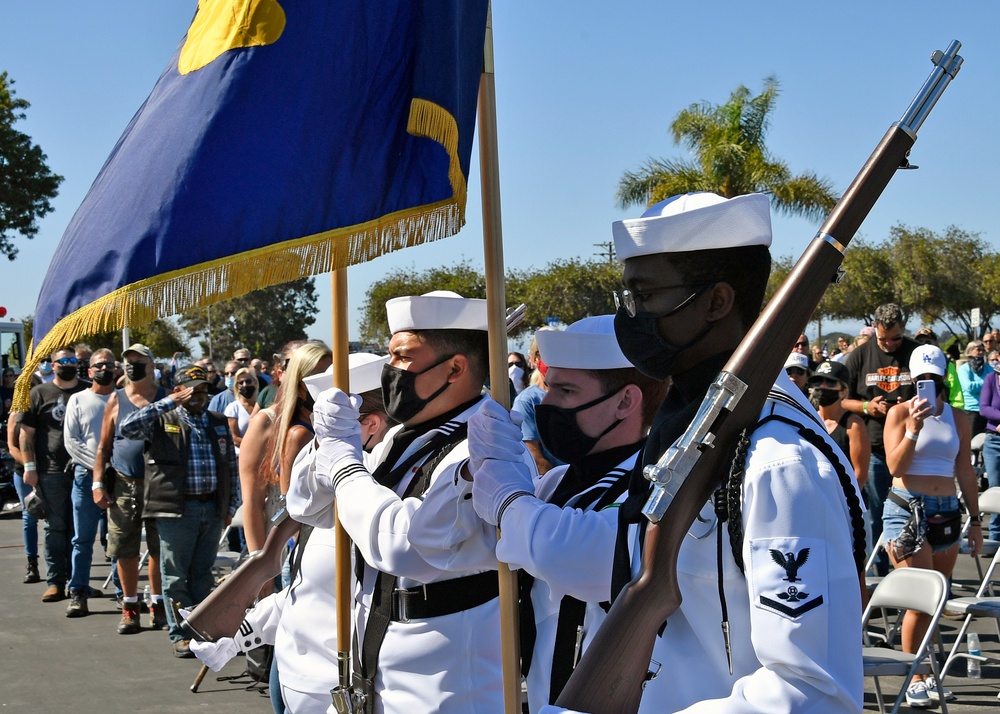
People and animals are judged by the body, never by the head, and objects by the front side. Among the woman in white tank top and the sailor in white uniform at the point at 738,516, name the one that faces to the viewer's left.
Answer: the sailor in white uniform

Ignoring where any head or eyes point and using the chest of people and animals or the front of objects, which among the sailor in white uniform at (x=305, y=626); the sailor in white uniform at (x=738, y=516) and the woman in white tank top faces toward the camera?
the woman in white tank top

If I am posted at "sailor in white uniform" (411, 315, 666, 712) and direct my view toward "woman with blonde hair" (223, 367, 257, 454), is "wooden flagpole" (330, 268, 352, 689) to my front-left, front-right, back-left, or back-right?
front-left

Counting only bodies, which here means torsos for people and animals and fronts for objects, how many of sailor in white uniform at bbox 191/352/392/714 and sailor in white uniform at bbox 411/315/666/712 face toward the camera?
0

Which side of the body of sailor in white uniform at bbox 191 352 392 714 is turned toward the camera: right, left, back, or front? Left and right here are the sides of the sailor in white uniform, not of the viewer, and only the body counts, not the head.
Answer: left

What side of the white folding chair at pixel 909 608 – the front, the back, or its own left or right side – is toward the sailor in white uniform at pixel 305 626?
front

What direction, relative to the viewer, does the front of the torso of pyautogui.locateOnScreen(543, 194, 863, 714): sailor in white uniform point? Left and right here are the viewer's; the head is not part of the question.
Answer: facing to the left of the viewer

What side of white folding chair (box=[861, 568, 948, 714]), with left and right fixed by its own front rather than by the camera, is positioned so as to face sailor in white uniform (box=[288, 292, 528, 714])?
front

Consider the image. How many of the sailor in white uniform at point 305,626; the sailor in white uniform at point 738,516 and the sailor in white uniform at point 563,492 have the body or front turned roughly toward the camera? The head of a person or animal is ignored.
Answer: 0

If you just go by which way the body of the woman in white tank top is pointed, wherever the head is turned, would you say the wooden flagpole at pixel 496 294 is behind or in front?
in front

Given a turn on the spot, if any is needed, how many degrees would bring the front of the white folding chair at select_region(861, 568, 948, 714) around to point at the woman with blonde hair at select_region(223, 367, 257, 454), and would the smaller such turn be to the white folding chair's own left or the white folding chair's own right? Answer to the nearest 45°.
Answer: approximately 90° to the white folding chair's own right

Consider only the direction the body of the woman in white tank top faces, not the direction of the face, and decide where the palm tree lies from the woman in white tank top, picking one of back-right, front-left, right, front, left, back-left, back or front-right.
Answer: back

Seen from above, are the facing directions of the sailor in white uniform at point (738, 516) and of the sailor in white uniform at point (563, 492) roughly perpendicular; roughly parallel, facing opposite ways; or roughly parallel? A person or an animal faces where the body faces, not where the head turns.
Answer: roughly parallel

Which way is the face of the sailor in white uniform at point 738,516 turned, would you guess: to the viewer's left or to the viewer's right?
to the viewer's left

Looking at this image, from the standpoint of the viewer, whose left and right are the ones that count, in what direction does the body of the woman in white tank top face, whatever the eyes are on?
facing the viewer

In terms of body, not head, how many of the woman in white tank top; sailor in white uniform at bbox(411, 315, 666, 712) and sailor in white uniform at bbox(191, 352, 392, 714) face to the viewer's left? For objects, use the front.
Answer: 2
